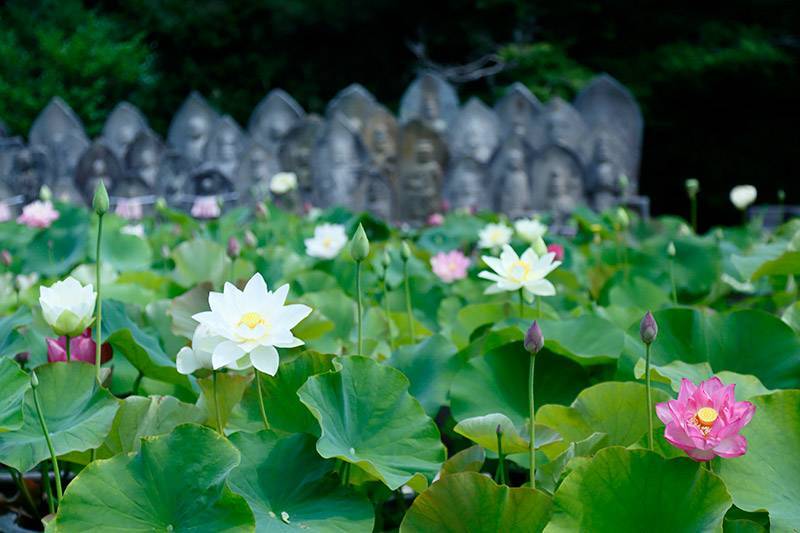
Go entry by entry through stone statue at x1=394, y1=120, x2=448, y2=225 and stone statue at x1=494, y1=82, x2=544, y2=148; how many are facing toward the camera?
2

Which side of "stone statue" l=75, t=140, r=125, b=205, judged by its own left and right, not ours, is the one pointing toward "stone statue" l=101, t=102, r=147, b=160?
back

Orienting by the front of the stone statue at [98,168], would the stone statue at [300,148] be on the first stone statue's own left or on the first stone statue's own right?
on the first stone statue's own left

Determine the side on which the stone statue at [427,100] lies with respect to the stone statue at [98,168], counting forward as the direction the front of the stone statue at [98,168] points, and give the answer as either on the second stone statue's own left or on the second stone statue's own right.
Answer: on the second stone statue's own left

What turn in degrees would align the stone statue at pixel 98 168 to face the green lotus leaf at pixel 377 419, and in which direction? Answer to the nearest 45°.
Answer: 0° — it already faces it

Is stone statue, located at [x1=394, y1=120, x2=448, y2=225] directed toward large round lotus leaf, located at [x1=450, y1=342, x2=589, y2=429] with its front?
yes

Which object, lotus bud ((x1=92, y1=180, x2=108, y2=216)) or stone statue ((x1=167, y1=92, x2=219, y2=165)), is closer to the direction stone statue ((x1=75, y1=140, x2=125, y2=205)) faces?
the lotus bud

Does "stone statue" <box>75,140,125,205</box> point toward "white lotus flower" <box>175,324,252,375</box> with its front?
yes

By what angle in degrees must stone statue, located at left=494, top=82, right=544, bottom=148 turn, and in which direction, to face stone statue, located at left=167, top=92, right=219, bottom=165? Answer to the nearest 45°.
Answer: approximately 90° to its right

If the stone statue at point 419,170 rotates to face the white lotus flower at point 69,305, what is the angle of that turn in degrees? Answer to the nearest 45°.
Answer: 0° — it already faces it

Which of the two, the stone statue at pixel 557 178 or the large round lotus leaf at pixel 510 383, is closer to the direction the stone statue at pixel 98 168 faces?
the large round lotus leaf
